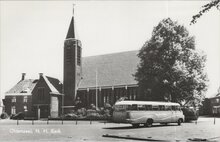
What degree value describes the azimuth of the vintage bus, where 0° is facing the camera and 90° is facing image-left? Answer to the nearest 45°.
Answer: approximately 225°

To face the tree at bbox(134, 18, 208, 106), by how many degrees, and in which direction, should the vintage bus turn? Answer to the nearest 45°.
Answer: approximately 45° to its left
